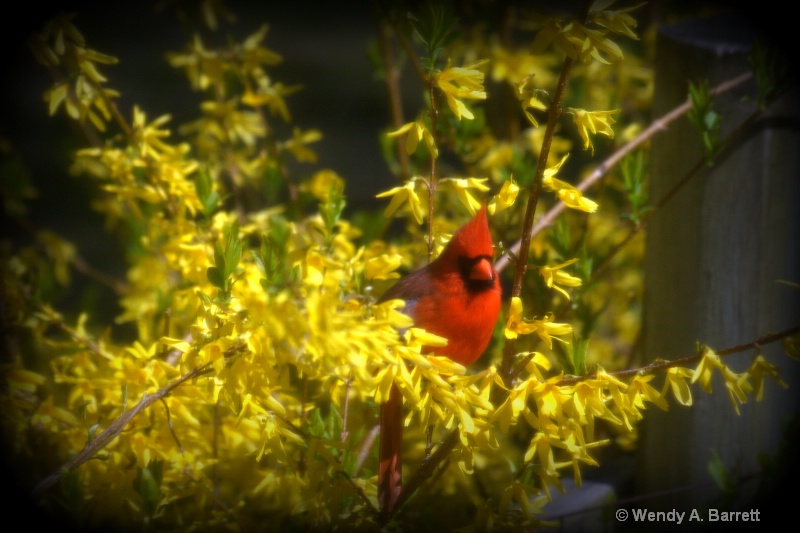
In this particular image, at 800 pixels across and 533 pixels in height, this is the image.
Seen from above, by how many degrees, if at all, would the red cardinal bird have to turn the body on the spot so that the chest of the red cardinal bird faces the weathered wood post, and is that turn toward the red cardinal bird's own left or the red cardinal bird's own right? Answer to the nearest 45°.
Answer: approximately 90° to the red cardinal bird's own left

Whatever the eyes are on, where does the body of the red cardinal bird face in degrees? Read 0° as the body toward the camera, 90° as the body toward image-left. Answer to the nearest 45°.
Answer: approximately 315°
